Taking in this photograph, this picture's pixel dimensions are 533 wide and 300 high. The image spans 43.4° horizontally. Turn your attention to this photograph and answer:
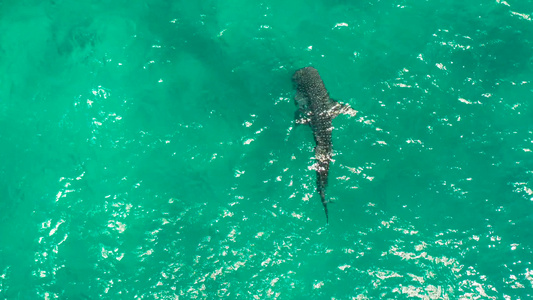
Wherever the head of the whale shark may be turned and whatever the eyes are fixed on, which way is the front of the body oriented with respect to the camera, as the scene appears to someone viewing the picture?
away from the camera
